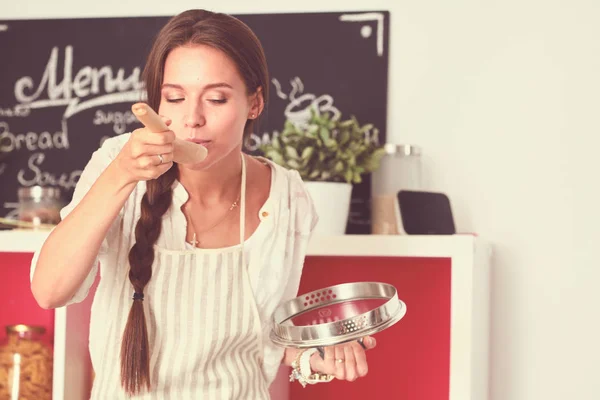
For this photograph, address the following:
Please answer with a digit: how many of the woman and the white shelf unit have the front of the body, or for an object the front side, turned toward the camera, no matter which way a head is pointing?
2

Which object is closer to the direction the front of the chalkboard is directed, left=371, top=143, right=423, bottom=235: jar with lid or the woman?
the woman

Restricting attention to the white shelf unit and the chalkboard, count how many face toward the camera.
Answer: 2

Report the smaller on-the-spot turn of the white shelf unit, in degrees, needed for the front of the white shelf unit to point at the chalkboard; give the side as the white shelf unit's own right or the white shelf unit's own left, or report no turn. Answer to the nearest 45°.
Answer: approximately 135° to the white shelf unit's own right

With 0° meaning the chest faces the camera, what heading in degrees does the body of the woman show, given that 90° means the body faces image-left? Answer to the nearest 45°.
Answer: approximately 0°
